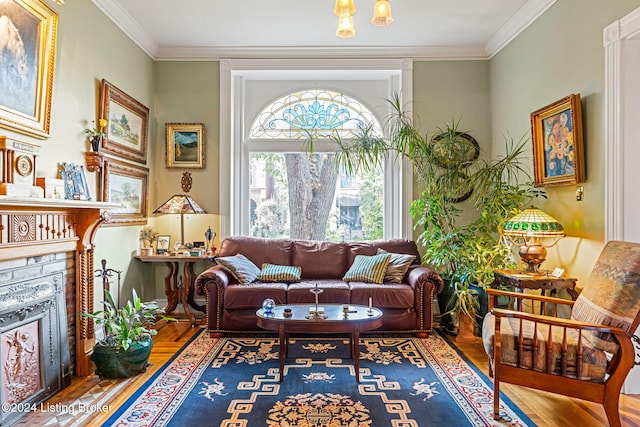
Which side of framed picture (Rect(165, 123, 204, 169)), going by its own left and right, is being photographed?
front

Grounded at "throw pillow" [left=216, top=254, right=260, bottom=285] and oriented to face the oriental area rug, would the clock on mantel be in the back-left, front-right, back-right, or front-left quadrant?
front-right

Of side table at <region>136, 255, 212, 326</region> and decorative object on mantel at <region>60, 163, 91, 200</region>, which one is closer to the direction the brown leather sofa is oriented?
the decorative object on mantel

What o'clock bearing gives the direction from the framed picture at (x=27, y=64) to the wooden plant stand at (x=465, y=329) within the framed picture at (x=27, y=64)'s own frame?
The wooden plant stand is roughly at 11 o'clock from the framed picture.

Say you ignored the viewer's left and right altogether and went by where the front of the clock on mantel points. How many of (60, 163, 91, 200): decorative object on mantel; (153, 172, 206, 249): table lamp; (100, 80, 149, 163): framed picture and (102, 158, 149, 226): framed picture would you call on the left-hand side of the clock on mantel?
4

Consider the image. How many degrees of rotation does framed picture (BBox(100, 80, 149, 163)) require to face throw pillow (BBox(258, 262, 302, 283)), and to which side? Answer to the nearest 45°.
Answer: approximately 45° to its left

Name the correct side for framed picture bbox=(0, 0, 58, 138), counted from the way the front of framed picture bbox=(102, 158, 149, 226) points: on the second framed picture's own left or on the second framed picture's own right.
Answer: on the second framed picture's own right

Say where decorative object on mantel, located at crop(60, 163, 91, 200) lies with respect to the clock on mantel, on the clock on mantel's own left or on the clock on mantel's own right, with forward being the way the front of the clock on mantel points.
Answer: on the clock on mantel's own left

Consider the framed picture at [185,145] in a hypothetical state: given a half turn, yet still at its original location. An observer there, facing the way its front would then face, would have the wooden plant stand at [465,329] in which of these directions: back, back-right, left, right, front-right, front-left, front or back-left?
back-right

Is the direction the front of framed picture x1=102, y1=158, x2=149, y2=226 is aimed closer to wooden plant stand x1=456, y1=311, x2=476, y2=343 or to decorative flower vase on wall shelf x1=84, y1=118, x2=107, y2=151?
the wooden plant stand

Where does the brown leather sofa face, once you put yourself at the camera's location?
facing the viewer

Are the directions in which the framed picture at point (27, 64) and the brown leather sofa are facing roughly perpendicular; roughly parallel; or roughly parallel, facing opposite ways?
roughly perpendicular

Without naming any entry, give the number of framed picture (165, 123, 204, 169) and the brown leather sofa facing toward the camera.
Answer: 2

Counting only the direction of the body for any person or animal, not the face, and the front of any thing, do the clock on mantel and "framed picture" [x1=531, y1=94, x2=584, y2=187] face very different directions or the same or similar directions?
very different directions

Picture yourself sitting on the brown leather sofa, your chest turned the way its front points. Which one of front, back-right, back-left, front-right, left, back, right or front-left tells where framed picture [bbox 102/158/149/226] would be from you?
right

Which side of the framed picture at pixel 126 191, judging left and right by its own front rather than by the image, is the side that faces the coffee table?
front
